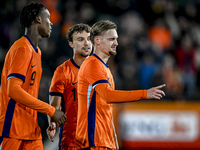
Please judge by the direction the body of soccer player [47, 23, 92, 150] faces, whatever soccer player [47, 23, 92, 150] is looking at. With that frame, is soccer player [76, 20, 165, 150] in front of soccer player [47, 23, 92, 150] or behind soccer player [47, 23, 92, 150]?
in front

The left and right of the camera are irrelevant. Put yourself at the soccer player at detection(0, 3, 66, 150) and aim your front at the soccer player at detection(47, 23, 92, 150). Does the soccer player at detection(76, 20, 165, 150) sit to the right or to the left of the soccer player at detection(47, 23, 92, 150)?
right

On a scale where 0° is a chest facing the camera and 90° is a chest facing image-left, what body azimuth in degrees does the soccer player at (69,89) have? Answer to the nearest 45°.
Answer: approximately 315°

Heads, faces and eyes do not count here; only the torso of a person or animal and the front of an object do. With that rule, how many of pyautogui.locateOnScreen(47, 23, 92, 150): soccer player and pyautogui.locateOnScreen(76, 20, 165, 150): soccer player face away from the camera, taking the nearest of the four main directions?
0

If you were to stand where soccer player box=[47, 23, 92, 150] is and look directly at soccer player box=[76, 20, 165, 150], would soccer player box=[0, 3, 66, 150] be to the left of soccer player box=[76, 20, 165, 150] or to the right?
right

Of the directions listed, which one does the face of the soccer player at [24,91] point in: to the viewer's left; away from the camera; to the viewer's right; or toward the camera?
to the viewer's right
